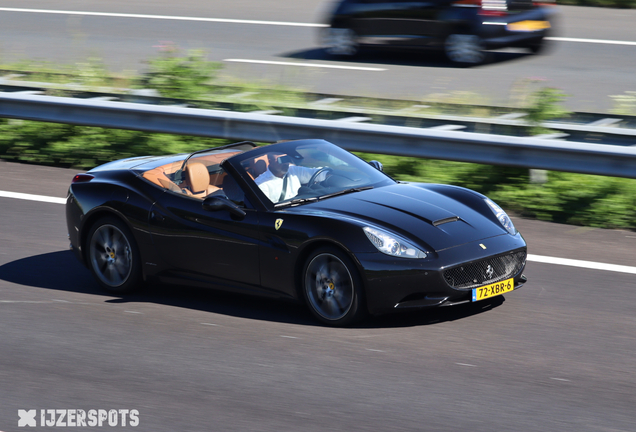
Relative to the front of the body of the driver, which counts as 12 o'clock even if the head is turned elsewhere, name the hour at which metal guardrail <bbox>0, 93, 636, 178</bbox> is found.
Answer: The metal guardrail is roughly at 8 o'clock from the driver.

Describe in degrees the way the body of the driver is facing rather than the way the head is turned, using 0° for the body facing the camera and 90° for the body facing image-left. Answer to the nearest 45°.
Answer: approximately 315°

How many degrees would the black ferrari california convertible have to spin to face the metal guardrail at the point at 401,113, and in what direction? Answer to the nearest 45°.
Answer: approximately 135° to its left

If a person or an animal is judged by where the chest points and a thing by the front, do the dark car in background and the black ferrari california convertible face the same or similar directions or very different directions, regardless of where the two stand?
very different directions

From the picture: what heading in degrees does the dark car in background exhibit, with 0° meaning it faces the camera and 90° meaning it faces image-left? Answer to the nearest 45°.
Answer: approximately 135°

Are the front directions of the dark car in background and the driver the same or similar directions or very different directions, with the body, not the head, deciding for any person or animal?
very different directions

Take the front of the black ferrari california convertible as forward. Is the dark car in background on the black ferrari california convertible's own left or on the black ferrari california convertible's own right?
on the black ferrari california convertible's own left
